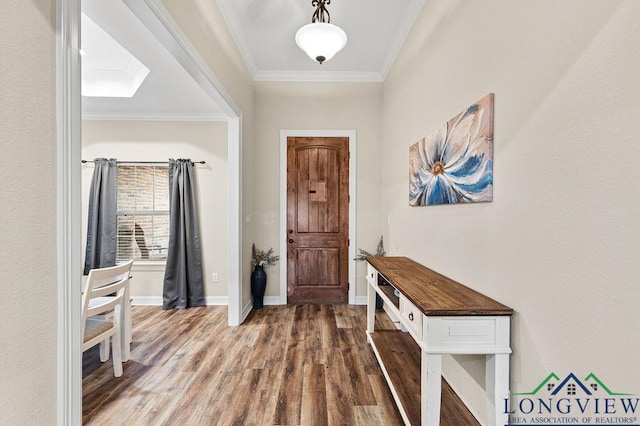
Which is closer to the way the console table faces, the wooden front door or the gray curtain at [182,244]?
the gray curtain

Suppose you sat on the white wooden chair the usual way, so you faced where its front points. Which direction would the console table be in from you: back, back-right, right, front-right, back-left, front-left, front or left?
back

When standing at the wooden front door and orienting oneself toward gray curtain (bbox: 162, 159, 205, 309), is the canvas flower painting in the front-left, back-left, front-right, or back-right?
back-left

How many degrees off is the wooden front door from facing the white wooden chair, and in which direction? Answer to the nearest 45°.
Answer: approximately 45° to its right

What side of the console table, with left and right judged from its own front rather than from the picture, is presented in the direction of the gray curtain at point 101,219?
front

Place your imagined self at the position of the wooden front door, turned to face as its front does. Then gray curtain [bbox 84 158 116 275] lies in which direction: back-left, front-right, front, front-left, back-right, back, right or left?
right

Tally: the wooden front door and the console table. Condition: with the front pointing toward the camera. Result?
1

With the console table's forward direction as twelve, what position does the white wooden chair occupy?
The white wooden chair is roughly at 12 o'clock from the console table.

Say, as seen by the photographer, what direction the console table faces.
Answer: facing to the left of the viewer

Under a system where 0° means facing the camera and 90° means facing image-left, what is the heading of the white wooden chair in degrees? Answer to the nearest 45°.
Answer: approximately 135°

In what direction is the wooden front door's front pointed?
toward the camera

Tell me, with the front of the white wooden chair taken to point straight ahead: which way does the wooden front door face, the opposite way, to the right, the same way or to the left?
to the left

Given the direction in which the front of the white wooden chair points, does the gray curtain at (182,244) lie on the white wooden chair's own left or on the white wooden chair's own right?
on the white wooden chair's own right

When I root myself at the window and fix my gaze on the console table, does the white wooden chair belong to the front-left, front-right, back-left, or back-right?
front-right
